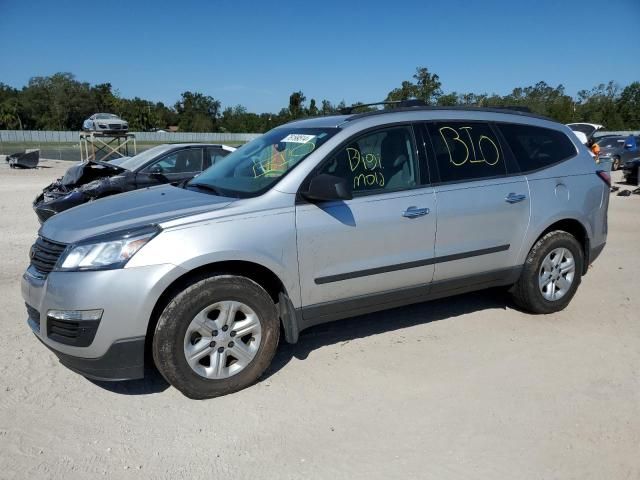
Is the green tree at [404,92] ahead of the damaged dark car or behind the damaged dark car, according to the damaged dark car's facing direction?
behind

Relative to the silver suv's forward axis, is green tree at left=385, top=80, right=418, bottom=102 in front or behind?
behind

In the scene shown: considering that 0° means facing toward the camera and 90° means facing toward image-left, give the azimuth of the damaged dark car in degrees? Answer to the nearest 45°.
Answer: approximately 45°

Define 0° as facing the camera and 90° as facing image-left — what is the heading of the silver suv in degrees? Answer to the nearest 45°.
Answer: approximately 45°

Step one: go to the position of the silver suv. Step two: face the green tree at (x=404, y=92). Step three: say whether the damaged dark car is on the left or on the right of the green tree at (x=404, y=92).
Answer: left
